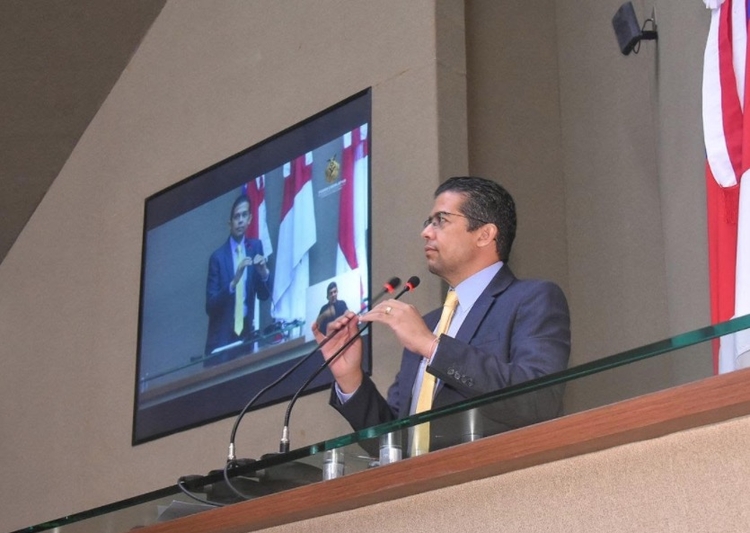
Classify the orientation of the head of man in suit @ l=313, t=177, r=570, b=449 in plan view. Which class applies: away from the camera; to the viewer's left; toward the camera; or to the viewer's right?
to the viewer's left

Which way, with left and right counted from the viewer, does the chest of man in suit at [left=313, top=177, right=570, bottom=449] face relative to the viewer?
facing the viewer and to the left of the viewer

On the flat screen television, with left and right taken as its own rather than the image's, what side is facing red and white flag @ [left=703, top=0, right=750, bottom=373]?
left

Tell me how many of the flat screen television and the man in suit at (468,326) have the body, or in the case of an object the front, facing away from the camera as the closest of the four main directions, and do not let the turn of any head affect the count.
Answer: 0

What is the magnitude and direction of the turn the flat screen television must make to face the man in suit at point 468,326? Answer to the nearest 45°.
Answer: approximately 45° to its left

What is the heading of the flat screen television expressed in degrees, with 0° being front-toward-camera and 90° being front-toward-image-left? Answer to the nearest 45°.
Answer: approximately 45°

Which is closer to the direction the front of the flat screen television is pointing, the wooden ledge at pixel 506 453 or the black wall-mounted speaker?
the wooden ledge

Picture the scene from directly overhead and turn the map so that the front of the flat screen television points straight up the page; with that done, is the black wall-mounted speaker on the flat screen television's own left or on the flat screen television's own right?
on the flat screen television's own left
